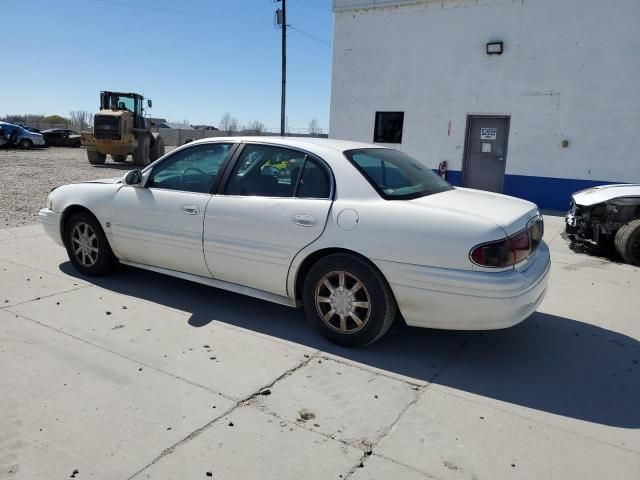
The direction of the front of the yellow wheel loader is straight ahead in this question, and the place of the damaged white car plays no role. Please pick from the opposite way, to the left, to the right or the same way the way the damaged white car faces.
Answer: to the left

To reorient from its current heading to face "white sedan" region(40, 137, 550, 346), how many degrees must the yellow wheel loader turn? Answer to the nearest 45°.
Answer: approximately 135° to its right

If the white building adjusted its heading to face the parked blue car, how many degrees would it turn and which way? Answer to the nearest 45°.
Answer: approximately 90° to its right

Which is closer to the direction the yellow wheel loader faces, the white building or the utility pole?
the utility pole

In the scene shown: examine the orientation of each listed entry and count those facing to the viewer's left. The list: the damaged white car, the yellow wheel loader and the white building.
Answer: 1

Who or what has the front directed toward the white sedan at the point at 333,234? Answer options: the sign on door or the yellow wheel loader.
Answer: the sign on door

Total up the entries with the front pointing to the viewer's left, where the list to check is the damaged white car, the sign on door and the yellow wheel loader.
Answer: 1

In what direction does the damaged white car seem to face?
to the viewer's left

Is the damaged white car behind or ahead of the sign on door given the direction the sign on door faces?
ahead

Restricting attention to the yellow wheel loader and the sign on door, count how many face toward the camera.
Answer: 1

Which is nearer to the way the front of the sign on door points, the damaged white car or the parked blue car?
the damaged white car
